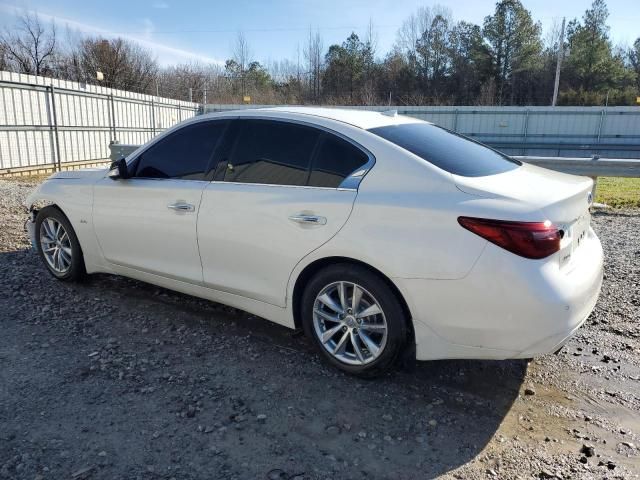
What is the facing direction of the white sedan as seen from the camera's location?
facing away from the viewer and to the left of the viewer

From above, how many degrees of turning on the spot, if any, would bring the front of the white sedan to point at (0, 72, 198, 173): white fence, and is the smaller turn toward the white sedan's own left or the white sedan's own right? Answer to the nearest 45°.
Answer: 0° — it already faces it

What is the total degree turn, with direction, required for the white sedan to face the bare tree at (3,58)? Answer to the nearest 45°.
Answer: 0° — it already faces it
